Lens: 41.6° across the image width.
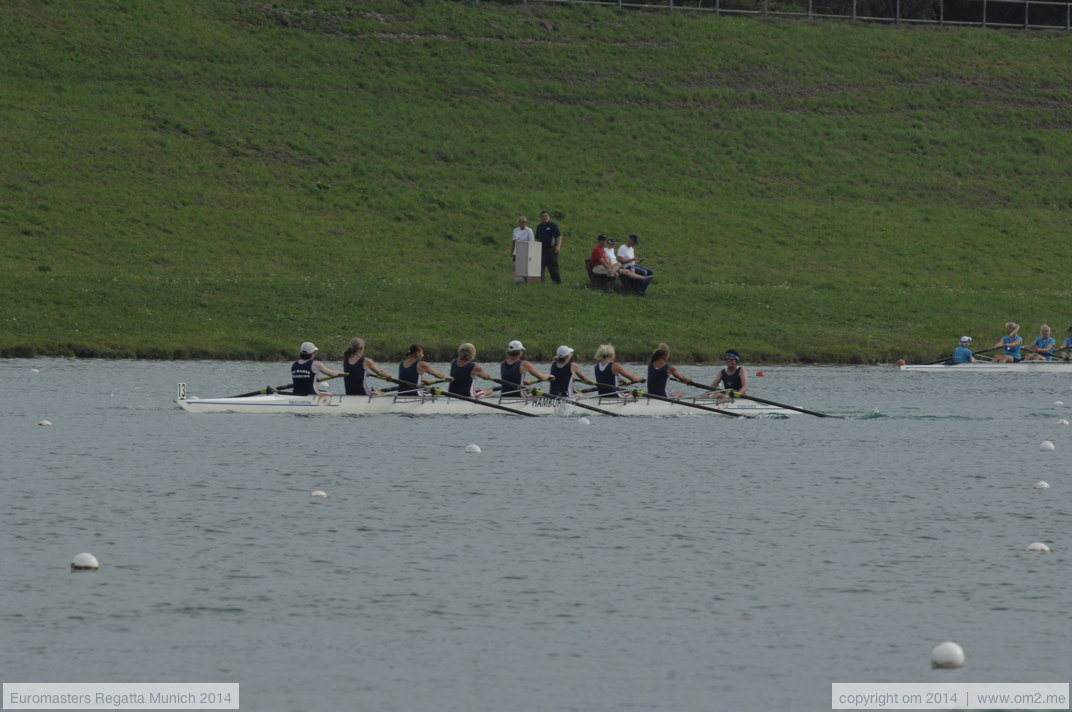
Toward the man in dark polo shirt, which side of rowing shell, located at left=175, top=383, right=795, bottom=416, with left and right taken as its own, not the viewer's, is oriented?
right

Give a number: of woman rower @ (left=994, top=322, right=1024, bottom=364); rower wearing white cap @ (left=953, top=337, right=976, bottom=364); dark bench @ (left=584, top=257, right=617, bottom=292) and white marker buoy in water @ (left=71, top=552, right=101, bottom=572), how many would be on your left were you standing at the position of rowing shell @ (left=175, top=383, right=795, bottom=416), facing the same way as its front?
1

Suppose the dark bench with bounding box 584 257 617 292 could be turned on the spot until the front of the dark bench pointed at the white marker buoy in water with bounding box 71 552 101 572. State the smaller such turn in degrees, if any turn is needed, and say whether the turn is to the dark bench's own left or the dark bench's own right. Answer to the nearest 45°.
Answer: approximately 90° to the dark bench's own right

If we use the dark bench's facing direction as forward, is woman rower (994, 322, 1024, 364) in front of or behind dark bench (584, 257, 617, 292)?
in front

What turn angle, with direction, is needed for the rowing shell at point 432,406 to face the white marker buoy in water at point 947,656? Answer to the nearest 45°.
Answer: approximately 90° to its left

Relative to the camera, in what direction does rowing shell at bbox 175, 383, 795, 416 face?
facing to the left of the viewer
